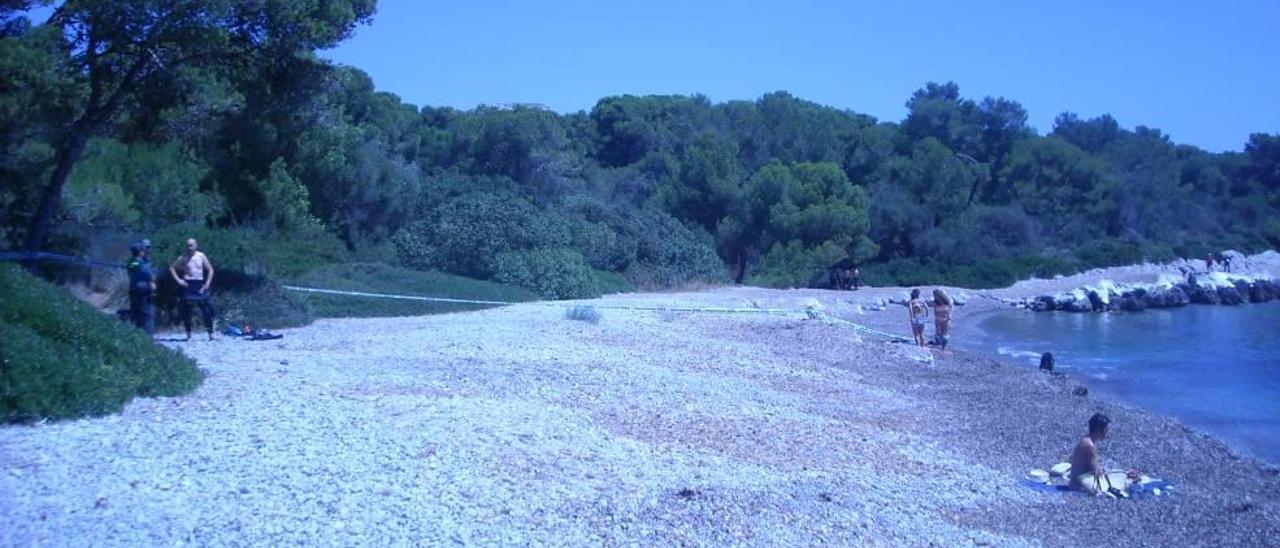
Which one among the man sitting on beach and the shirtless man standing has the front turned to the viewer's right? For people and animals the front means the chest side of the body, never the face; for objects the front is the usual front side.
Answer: the man sitting on beach

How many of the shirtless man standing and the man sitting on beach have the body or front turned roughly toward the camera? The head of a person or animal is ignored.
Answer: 1

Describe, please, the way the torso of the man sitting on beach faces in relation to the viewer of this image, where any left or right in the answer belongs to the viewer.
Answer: facing to the right of the viewer

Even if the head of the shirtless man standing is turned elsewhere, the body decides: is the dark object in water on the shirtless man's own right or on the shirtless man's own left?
on the shirtless man's own left

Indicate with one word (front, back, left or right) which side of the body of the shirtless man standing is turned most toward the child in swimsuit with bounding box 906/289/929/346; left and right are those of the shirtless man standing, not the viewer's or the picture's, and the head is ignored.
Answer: left

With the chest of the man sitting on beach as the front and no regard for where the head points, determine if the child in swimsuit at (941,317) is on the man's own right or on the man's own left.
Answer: on the man's own left

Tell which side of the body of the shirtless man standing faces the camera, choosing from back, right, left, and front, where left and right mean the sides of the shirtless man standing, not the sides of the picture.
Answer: front
